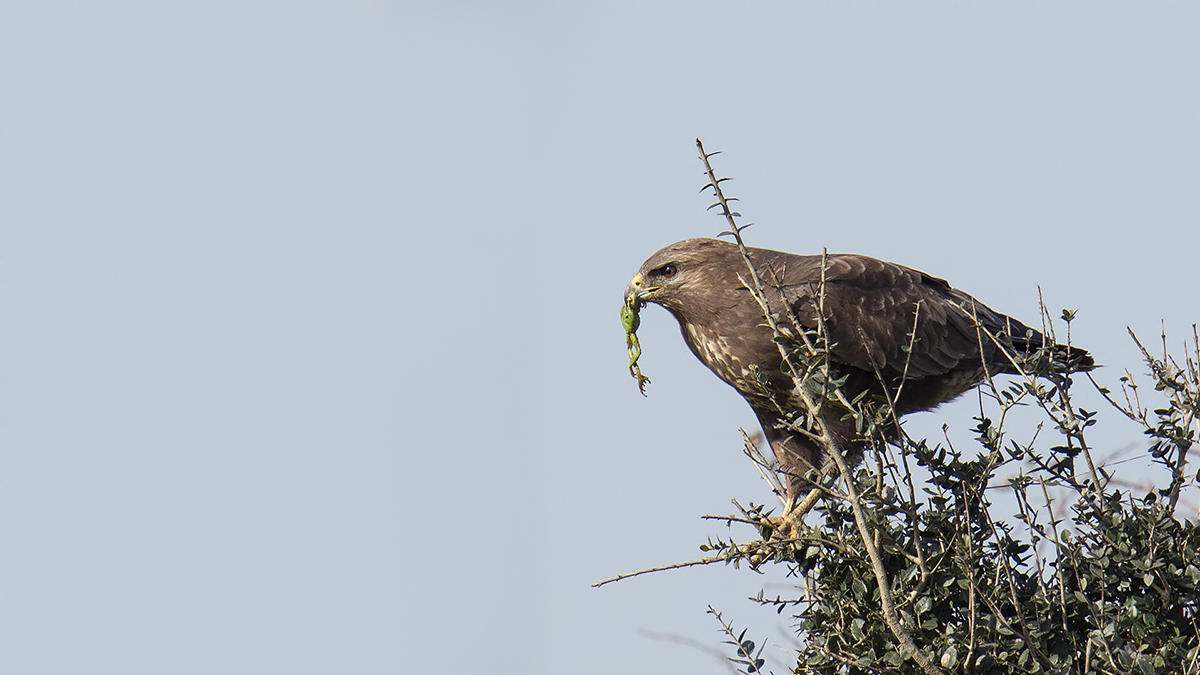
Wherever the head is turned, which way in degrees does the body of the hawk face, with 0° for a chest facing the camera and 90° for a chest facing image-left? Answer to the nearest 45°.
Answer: approximately 90°
